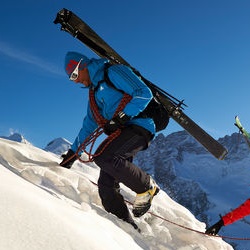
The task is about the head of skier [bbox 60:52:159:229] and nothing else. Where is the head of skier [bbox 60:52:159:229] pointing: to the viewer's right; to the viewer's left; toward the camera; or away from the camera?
to the viewer's left

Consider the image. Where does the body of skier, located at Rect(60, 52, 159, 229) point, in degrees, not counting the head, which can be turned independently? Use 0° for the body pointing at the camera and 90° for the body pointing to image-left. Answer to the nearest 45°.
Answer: approximately 90°
